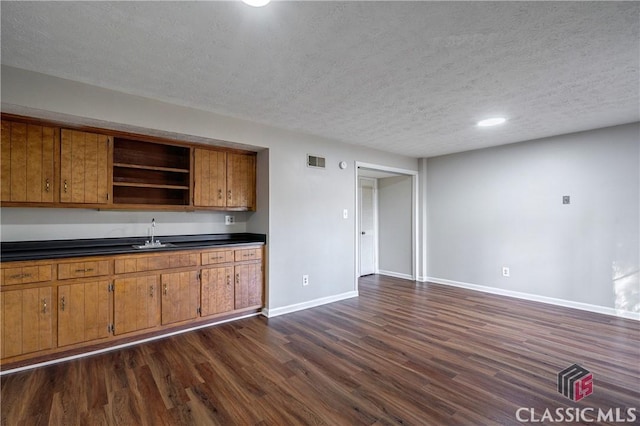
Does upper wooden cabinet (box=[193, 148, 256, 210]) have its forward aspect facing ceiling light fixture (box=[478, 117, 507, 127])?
no

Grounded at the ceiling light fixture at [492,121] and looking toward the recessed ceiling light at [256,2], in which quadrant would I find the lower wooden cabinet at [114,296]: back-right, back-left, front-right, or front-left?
front-right

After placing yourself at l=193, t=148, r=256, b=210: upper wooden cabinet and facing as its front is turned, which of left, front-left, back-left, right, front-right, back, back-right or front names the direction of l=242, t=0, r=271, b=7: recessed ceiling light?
front

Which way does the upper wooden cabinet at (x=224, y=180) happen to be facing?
toward the camera

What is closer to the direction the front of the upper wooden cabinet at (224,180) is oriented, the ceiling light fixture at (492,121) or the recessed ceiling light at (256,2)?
the recessed ceiling light
